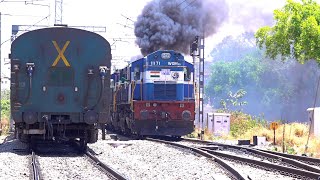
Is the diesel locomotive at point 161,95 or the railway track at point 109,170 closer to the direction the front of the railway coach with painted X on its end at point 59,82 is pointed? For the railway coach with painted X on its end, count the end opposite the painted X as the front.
the diesel locomotive

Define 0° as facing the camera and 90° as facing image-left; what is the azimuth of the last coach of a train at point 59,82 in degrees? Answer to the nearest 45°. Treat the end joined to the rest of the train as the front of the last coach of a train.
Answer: approximately 180°

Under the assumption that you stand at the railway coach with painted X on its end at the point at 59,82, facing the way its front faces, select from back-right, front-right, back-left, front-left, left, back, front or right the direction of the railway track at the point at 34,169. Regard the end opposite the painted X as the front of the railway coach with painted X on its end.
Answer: back

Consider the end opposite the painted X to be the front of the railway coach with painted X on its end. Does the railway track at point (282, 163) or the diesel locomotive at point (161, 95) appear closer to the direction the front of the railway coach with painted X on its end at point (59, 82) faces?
the diesel locomotive
